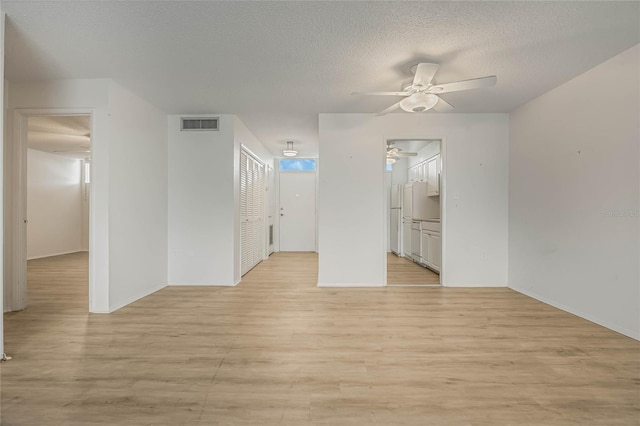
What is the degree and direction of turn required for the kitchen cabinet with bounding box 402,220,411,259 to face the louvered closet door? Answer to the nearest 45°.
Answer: approximately 45° to its left

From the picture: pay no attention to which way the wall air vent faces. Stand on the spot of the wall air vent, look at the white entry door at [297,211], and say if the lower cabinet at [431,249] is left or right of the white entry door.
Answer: right

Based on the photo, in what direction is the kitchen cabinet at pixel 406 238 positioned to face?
to the viewer's left

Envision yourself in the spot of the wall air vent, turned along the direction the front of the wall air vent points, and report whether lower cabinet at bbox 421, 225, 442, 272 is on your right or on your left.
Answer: on your left

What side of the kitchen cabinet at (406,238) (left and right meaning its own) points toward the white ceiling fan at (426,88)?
left

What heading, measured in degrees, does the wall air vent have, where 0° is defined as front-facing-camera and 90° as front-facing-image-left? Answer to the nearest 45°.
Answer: approximately 0°

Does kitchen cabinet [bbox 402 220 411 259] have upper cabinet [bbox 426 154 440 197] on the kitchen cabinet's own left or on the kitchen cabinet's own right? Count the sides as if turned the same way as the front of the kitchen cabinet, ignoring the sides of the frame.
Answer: on the kitchen cabinet's own left

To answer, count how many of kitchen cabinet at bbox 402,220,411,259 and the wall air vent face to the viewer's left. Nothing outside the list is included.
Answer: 1
